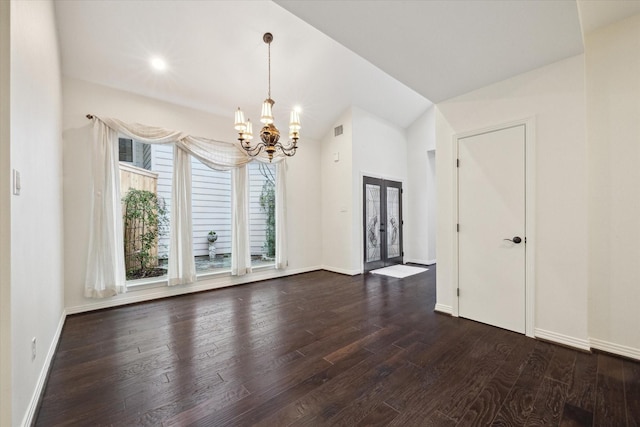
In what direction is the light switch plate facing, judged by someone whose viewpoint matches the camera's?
facing to the right of the viewer

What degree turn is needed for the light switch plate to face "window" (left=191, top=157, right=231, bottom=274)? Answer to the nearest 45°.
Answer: approximately 45° to its left

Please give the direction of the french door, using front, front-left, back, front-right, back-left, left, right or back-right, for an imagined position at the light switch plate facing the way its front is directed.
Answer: front

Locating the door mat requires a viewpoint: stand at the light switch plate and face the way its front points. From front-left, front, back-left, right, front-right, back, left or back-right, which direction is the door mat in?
front

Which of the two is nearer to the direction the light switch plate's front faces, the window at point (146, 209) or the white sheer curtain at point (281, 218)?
the white sheer curtain

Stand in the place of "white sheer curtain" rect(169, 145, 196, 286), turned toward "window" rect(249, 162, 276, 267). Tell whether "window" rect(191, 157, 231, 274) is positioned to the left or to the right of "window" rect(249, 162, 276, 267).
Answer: left

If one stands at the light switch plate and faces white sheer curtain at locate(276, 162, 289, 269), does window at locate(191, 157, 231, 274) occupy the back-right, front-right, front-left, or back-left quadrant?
front-left

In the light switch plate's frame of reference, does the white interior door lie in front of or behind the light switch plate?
in front

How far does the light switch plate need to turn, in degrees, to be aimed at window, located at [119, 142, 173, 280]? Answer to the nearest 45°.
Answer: approximately 45° to its left

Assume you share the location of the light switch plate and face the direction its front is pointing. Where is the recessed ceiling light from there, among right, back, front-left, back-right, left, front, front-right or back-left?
front-left

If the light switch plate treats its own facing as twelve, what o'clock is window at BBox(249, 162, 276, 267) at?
The window is roughly at 11 o'clock from the light switch plate.

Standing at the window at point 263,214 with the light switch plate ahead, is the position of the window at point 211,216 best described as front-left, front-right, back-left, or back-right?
front-right
